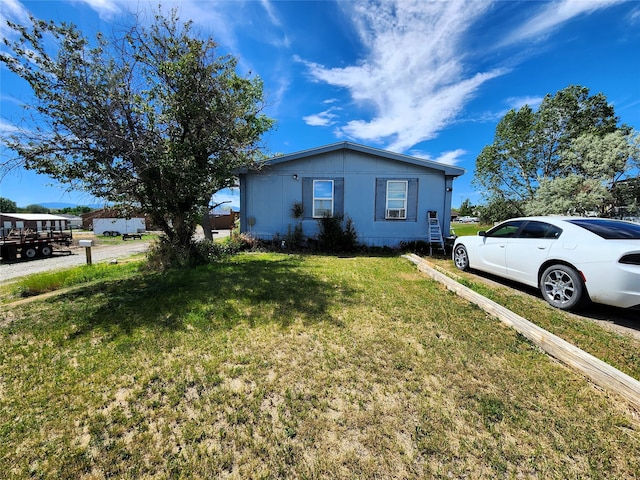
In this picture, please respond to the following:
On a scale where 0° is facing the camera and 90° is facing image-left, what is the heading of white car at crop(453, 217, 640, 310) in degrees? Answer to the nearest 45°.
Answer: approximately 135°

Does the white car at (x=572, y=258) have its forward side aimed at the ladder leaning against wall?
yes

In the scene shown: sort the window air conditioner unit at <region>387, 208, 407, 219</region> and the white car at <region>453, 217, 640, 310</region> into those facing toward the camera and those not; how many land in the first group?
1

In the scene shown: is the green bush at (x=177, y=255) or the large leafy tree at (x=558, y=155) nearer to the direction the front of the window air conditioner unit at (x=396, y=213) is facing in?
the green bush

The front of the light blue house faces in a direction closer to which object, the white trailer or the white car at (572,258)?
the white car

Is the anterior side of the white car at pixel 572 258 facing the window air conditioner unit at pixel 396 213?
yes

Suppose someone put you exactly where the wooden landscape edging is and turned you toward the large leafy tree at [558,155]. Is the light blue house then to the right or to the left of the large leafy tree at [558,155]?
left

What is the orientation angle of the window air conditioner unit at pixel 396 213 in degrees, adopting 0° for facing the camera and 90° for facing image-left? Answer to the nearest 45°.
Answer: approximately 0°

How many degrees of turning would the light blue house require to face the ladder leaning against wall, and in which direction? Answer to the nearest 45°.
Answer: approximately 90° to its left

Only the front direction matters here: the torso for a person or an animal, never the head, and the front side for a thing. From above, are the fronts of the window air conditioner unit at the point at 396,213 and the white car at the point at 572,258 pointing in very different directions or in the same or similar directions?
very different directions

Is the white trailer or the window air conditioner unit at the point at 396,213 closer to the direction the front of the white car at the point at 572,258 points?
the window air conditioner unit

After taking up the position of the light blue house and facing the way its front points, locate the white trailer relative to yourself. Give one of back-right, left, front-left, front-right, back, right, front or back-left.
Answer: back-right
